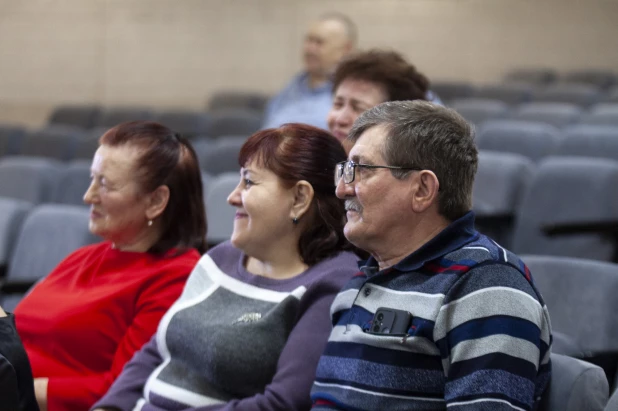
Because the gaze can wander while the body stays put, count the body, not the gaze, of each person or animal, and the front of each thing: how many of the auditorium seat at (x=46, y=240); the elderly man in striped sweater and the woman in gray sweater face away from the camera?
0

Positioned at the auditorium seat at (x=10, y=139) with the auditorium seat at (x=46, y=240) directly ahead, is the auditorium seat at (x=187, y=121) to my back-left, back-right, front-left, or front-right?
back-left

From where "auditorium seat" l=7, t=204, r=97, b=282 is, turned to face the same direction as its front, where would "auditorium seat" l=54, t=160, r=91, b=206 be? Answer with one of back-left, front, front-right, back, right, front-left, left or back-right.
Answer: back-right

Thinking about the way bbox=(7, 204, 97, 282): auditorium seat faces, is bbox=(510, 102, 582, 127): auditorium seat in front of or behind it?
behind

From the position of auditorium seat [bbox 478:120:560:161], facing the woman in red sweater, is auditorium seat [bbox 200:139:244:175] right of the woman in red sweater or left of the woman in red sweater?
right

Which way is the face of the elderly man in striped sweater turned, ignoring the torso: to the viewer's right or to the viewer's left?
to the viewer's left

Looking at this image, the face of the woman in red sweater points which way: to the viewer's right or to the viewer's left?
to the viewer's left

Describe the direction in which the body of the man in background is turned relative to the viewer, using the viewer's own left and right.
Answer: facing the viewer and to the left of the viewer

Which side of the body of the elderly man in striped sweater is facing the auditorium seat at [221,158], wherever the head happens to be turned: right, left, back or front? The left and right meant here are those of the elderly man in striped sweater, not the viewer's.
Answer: right

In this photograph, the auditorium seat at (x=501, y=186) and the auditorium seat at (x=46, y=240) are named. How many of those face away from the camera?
0

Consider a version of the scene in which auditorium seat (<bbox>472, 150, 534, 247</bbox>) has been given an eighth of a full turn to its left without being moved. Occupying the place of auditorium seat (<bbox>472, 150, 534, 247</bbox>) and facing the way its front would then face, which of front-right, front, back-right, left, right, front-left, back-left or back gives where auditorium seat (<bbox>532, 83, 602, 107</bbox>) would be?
back

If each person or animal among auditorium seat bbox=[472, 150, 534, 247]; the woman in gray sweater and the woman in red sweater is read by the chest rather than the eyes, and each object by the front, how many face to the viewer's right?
0

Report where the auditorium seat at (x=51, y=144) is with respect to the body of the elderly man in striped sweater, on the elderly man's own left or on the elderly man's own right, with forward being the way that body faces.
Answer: on the elderly man's own right

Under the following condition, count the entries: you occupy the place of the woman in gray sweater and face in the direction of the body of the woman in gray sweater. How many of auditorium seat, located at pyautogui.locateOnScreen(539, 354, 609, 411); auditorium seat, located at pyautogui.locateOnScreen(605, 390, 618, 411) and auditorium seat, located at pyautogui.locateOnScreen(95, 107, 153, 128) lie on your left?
2
